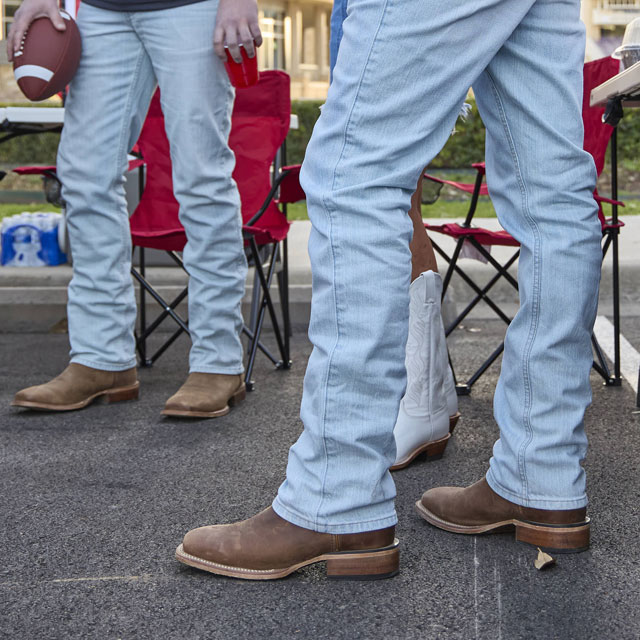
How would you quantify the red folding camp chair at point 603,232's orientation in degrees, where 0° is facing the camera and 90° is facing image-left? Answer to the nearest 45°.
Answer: approximately 45°

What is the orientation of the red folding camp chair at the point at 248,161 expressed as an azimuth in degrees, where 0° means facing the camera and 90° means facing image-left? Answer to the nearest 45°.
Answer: approximately 45°

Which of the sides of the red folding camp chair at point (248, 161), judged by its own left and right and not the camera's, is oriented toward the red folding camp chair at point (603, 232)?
left

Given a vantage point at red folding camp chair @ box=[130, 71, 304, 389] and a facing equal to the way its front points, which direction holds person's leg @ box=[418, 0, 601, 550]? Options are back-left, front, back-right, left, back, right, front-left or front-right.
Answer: front-left

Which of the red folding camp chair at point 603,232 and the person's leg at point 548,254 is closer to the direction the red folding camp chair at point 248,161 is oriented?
the person's leg
